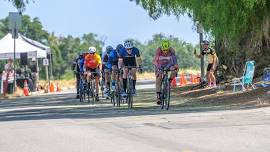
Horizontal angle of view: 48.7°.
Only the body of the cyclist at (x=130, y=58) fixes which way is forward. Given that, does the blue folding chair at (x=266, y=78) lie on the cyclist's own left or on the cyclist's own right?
on the cyclist's own left

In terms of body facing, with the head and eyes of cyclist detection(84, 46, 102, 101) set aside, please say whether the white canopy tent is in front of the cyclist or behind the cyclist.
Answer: behind

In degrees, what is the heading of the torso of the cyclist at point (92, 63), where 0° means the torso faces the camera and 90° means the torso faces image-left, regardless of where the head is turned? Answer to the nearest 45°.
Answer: approximately 0°

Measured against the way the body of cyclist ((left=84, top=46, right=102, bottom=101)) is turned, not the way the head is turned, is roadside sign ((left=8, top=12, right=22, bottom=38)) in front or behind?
behind
